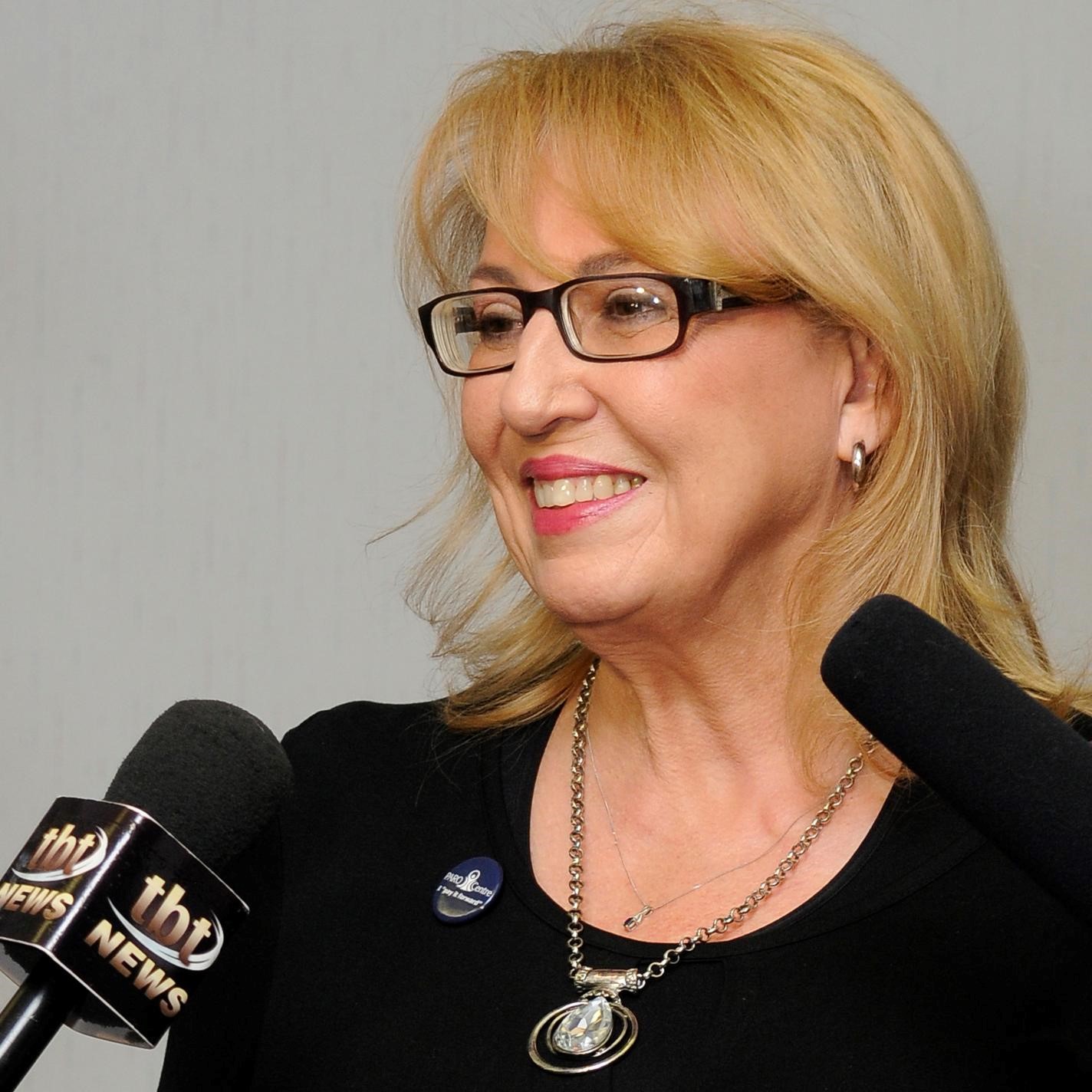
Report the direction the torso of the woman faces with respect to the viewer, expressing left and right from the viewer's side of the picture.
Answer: facing the viewer and to the left of the viewer

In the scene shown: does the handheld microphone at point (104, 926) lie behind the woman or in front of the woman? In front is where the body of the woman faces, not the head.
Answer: in front

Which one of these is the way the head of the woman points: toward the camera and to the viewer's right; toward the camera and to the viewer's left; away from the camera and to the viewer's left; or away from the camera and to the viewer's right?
toward the camera and to the viewer's left
